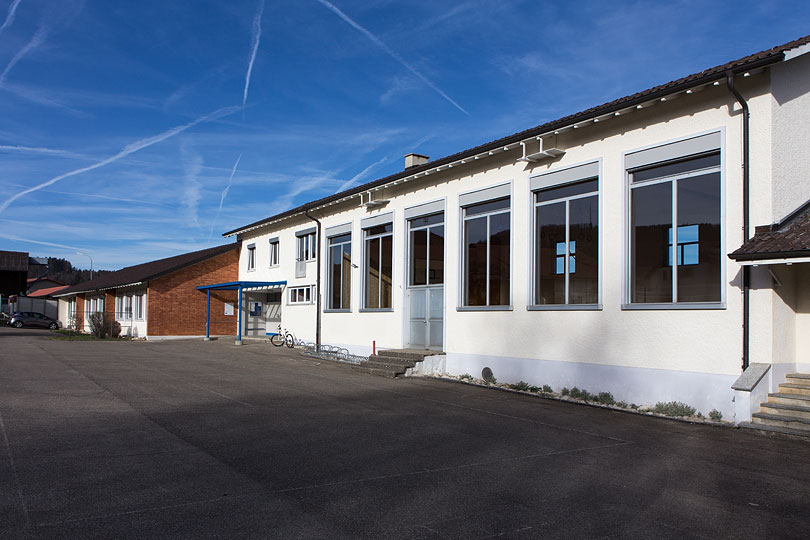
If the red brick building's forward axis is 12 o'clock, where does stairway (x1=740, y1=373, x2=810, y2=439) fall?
The stairway is roughly at 10 o'clock from the red brick building.

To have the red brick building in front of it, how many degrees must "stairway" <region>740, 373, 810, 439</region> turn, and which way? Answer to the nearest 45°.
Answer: approximately 90° to its right

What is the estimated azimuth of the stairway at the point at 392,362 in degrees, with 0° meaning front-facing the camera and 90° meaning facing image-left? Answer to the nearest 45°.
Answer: approximately 45°

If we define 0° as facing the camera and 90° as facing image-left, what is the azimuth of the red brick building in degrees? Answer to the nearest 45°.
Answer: approximately 45°
